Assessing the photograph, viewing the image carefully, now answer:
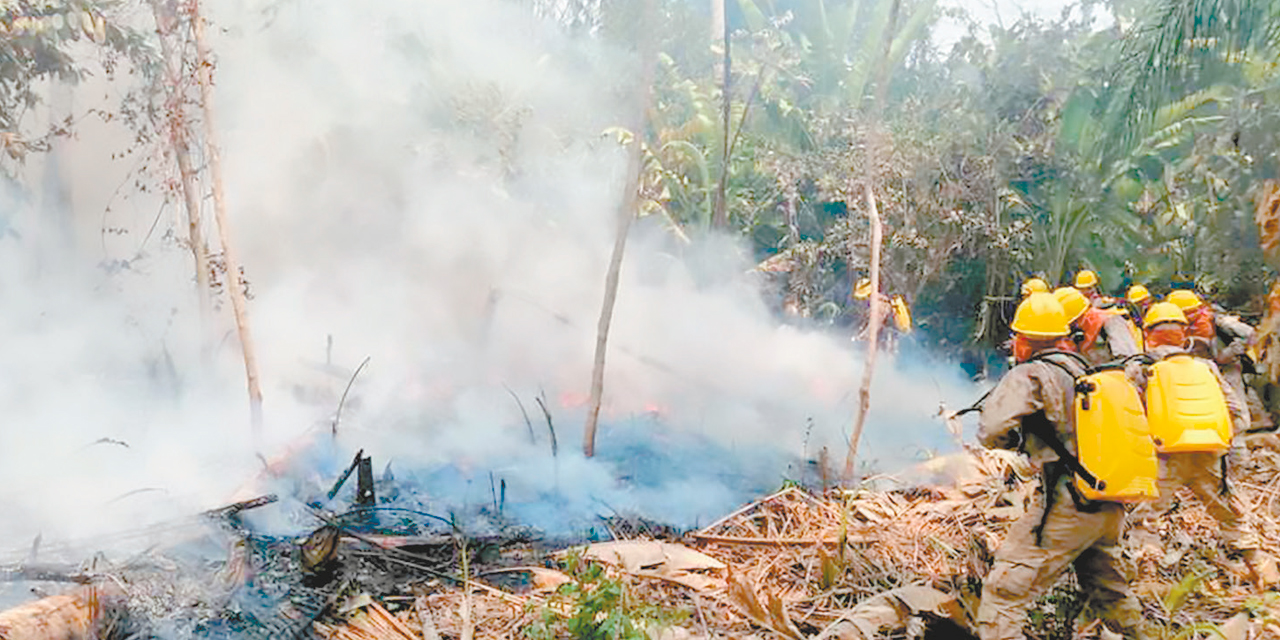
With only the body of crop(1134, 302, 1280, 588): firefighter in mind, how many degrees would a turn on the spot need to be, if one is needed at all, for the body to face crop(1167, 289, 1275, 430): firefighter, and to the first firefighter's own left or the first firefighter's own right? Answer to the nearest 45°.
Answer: approximately 45° to the first firefighter's own right

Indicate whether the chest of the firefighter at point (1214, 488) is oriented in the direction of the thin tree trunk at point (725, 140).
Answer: yes

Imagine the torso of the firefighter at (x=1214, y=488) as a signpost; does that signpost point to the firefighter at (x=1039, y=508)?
no

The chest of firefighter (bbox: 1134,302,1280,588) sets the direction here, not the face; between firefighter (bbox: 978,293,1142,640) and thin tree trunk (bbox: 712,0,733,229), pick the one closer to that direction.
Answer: the thin tree trunk

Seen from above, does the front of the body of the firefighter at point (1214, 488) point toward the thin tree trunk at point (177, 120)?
no

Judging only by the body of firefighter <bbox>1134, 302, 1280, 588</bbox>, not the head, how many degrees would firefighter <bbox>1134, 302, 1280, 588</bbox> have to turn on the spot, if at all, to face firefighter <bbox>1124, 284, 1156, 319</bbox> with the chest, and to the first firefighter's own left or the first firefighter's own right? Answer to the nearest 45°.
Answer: approximately 45° to the first firefighter's own right

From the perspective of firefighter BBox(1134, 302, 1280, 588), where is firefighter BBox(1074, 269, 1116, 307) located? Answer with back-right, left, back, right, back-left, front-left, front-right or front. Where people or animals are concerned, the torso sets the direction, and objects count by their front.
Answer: front-right

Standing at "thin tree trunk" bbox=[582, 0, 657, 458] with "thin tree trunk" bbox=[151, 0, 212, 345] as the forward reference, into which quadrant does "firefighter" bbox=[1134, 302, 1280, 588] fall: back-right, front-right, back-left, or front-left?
back-left

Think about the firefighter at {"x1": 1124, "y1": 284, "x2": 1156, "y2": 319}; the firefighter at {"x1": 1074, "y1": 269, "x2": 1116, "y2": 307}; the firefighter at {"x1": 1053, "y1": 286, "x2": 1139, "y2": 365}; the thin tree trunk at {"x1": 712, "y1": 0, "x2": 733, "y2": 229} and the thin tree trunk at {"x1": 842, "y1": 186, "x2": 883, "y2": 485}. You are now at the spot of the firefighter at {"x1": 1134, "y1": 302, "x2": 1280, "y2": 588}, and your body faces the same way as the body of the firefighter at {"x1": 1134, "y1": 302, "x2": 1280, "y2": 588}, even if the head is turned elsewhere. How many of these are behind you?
0

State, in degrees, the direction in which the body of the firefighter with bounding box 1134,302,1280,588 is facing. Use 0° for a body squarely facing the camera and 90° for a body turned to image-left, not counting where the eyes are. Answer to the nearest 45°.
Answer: approximately 135°

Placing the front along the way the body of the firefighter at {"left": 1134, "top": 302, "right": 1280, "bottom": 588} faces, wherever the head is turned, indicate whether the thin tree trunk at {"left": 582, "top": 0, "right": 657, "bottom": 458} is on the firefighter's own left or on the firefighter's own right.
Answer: on the firefighter's own left

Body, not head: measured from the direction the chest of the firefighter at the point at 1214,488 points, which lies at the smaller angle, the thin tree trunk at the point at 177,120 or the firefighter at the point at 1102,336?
the firefighter
